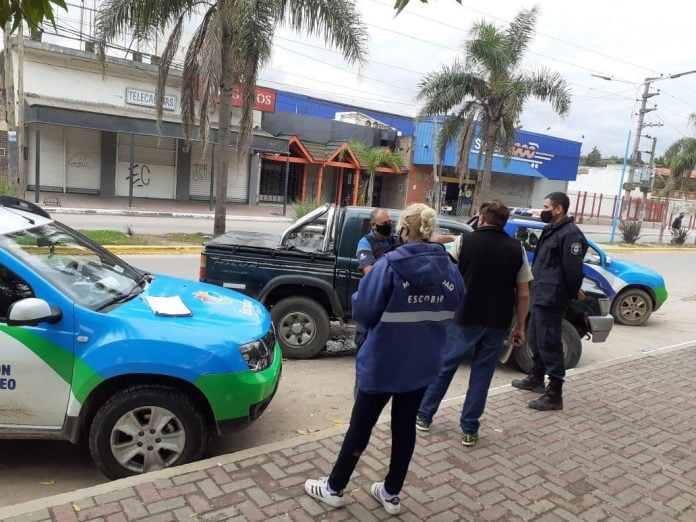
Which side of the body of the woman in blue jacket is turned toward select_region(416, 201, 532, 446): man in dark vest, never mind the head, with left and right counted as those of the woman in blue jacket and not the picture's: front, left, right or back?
right

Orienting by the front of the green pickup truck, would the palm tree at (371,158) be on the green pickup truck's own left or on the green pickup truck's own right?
on the green pickup truck's own left

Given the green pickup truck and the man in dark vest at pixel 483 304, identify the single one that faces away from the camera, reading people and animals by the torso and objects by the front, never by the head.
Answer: the man in dark vest

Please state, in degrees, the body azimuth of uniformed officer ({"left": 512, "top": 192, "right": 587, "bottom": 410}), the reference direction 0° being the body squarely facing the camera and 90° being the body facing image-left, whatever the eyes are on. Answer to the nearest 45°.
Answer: approximately 90°

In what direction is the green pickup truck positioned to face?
to the viewer's right

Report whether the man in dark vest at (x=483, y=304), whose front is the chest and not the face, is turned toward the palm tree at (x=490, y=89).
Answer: yes

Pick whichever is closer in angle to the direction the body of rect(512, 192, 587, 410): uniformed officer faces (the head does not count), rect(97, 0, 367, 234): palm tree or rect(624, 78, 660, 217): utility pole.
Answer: the palm tree

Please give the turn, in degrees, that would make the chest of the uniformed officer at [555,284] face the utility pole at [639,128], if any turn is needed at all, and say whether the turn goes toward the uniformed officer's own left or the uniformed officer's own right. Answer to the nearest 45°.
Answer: approximately 90° to the uniformed officer's own right

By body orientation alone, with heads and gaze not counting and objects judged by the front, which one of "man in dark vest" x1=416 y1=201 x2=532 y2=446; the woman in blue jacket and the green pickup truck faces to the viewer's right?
the green pickup truck

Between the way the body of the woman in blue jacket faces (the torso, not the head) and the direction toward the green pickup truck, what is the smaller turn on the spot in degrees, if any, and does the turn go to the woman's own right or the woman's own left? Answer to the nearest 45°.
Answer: approximately 45° to the woman's own right

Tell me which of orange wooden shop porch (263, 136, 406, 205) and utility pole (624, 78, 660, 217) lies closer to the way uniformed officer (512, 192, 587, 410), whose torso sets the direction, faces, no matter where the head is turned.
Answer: the orange wooden shop porch

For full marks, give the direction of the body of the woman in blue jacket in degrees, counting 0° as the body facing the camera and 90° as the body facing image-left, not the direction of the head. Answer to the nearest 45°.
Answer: approximately 135°

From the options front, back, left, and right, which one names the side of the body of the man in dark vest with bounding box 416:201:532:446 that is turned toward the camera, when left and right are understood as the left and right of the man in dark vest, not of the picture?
back

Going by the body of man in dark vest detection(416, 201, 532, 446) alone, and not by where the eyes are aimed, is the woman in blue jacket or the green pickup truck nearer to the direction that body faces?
the green pickup truck

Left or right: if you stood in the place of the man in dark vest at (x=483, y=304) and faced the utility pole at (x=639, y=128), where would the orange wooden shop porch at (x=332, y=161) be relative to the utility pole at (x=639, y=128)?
left
